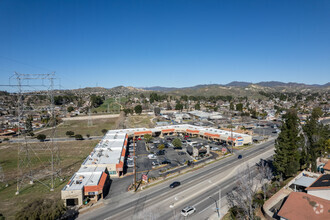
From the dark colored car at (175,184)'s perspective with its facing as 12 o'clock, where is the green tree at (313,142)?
The green tree is roughly at 7 o'clock from the dark colored car.

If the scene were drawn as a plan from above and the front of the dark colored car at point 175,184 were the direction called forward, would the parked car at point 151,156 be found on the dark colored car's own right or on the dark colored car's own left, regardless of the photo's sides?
on the dark colored car's own right

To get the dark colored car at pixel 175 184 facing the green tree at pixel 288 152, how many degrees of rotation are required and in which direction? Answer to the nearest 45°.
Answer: approximately 135° to its left

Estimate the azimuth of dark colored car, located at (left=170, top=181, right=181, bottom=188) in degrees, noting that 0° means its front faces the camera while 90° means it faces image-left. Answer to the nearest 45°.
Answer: approximately 45°

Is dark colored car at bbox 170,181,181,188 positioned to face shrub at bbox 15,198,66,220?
yes

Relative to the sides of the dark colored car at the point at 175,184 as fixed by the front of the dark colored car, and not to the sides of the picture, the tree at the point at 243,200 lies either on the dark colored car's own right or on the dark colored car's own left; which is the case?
on the dark colored car's own left

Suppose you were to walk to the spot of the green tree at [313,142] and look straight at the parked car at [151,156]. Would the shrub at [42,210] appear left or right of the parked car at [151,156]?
left
